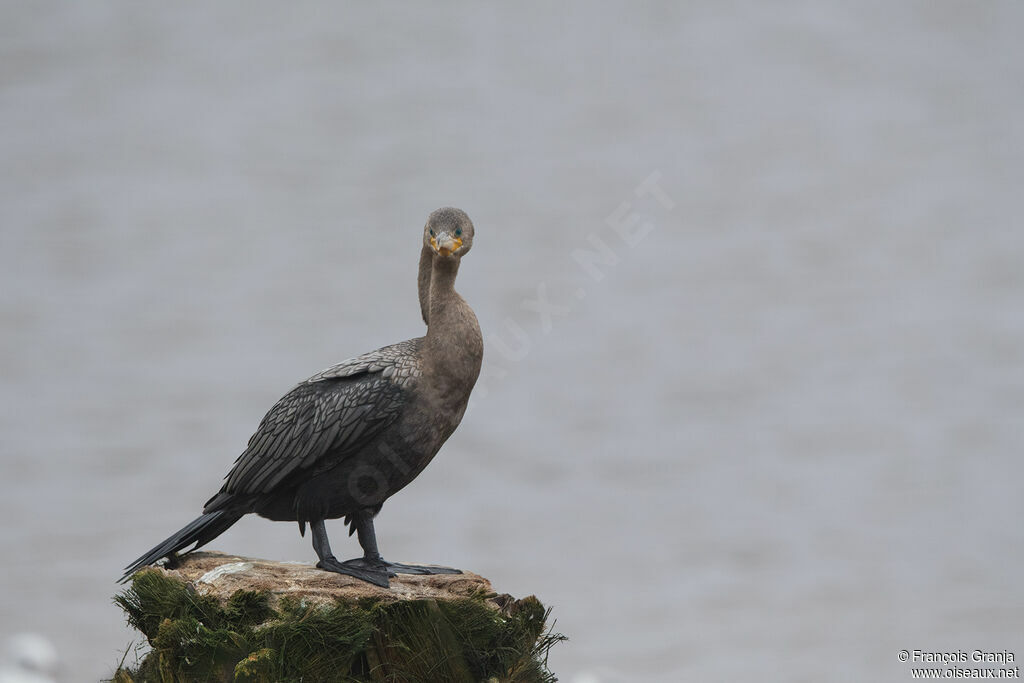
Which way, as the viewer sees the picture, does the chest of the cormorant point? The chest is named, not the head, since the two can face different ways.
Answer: to the viewer's right
